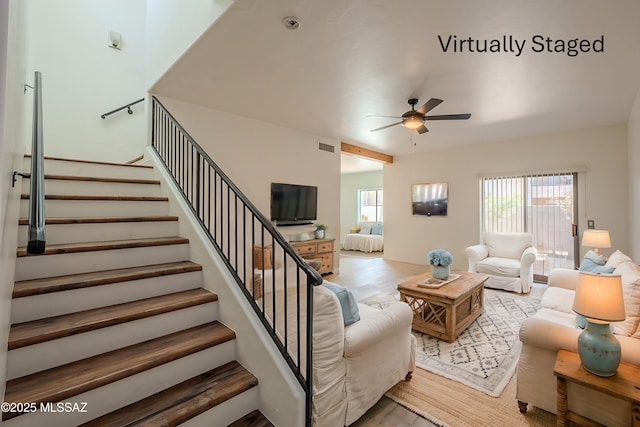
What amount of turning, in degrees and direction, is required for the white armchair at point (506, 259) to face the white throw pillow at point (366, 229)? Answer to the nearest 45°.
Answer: approximately 90° to its right

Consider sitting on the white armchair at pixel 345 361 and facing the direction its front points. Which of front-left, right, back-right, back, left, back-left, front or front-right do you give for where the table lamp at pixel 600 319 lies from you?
front-right

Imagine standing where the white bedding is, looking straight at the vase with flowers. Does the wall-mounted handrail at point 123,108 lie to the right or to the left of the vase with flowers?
right

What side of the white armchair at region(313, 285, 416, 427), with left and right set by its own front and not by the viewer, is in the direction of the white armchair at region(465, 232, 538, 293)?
front

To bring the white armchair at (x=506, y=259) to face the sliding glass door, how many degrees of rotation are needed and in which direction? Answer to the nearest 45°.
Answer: approximately 180°

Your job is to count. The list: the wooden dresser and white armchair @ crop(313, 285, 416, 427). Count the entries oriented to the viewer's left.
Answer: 0

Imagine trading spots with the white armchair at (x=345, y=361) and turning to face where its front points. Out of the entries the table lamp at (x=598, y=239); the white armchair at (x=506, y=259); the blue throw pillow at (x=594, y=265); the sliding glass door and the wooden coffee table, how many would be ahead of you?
5

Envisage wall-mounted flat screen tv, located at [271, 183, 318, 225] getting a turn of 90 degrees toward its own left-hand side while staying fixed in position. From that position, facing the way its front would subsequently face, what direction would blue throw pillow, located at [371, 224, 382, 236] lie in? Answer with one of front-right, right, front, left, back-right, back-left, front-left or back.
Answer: front

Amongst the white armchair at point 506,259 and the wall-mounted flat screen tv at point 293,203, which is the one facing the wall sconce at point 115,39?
the white armchair

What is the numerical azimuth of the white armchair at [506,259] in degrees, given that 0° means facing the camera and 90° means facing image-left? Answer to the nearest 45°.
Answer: approximately 45°

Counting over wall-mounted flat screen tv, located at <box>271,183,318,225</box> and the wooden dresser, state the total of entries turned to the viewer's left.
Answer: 0

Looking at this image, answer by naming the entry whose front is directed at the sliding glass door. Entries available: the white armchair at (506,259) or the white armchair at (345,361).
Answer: the white armchair at (345,361)

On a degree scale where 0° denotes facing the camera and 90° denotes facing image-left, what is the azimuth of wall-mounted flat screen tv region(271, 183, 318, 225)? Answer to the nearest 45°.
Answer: approximately 315°

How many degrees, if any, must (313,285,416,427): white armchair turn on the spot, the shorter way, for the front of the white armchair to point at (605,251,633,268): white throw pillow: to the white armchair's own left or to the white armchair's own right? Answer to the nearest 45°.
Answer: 0° — it already faces it

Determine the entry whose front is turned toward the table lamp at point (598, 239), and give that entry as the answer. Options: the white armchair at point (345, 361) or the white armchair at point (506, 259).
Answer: the white armchair at point (345, 361)

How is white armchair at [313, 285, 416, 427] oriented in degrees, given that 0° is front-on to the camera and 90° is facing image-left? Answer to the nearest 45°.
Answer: approximately 225°
